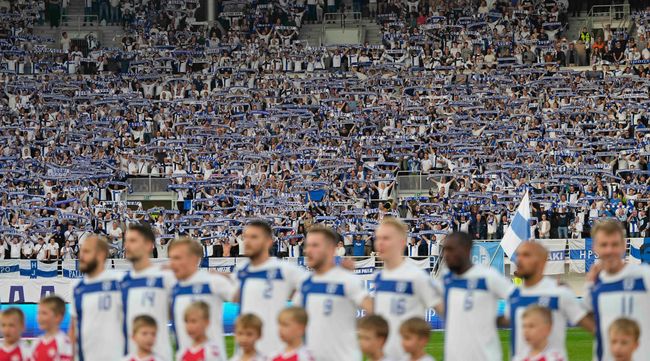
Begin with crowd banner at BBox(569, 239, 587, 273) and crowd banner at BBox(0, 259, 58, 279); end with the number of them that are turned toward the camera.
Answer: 2

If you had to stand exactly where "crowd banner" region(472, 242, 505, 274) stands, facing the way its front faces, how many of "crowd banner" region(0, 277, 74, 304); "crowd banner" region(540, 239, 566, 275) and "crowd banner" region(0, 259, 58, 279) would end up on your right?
2

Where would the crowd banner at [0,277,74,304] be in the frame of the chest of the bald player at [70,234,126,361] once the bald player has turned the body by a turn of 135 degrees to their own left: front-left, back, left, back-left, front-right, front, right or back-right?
left

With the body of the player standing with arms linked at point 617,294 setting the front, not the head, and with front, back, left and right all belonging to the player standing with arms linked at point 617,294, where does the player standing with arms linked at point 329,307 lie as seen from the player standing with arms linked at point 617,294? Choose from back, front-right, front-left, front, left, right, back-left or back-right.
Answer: right

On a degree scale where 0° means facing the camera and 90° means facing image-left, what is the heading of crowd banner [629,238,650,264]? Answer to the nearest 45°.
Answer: approximately 0°

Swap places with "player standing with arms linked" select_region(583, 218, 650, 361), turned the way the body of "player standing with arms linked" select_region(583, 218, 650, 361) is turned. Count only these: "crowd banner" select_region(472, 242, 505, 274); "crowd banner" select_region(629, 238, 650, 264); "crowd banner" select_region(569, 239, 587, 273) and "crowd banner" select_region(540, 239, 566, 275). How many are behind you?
4

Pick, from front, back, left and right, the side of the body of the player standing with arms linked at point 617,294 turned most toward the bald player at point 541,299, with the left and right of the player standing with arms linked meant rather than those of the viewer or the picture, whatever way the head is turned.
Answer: right

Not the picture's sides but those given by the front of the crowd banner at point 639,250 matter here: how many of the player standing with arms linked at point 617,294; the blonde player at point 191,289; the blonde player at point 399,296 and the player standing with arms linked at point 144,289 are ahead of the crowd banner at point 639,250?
4

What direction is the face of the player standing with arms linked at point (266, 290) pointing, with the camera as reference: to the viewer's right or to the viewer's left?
to the viewer's left

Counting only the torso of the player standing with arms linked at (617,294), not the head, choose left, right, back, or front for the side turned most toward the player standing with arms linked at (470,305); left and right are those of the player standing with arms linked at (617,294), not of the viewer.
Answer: right

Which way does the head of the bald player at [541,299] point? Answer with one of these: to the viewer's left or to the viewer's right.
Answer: to the viewer's left

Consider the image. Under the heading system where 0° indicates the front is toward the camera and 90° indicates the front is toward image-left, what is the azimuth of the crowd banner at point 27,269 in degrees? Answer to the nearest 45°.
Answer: approximately 0°
